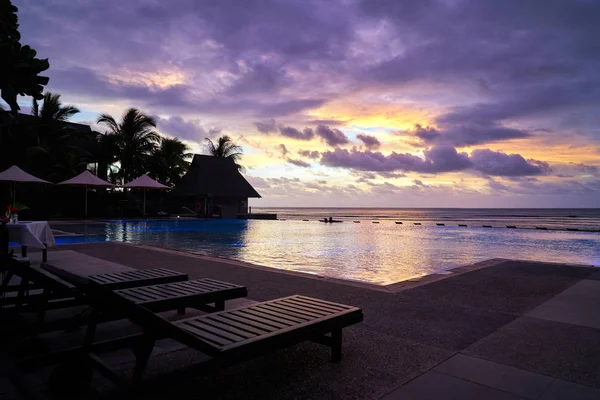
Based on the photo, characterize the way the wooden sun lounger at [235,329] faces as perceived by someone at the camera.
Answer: facing away from the viewer and to the right of the viewer

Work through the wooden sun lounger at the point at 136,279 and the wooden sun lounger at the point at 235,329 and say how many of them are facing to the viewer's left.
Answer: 0

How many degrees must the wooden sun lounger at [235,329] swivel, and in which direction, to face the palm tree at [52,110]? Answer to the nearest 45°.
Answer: approximately 90° to its left

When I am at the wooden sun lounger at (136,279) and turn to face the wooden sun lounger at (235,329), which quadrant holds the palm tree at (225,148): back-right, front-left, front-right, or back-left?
back-left

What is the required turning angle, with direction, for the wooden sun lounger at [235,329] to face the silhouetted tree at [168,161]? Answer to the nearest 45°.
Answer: approximately 45° to its left

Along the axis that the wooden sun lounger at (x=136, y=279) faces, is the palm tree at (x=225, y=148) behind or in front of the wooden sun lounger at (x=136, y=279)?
in front

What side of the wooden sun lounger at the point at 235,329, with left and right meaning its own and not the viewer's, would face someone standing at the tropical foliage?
left

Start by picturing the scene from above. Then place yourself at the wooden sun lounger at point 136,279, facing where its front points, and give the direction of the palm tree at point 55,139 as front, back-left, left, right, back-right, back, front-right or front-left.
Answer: front-left

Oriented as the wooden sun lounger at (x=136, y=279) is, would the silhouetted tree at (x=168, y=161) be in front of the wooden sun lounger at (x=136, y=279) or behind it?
in front
